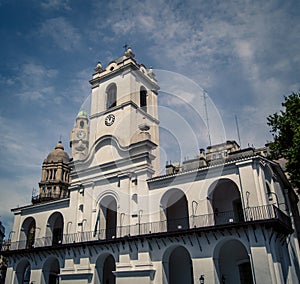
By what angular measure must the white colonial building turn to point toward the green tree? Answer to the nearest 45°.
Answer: approximately 90° to its left

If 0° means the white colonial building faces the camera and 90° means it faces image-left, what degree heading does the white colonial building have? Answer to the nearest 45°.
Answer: approximately 45°
